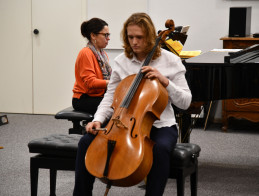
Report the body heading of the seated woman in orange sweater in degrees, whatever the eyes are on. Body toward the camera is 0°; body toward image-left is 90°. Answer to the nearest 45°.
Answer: approximately 270°

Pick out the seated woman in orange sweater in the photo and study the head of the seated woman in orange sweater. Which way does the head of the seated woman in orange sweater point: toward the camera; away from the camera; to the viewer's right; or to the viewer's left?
to the viewer's right

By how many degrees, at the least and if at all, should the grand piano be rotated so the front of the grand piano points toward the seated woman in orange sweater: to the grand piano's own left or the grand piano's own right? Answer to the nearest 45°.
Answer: approximately 45° to the grand piano's own right

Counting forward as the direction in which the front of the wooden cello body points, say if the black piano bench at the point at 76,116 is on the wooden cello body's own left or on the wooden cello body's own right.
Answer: on the wooden cello body's own right

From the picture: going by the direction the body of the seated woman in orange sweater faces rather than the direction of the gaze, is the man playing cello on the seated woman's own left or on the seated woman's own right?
on the seated woman's own right

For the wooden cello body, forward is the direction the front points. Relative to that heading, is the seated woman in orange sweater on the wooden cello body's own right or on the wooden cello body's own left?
on the wooden cello body's own right

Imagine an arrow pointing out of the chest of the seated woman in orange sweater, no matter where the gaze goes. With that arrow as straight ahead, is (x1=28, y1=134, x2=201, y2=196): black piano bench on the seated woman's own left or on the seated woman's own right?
on the seated woman's own right

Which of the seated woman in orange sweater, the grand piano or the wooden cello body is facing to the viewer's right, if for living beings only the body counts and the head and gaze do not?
the seated woman in orange sweater

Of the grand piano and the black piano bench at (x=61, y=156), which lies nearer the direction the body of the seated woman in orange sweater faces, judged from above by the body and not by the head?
the grand piano

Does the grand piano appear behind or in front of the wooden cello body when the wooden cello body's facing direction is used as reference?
behind

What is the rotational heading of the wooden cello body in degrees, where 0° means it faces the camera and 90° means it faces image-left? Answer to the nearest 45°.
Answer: approximately 45°

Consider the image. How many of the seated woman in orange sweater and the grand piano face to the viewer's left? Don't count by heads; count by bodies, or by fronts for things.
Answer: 1

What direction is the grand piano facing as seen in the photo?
to the viewer's left

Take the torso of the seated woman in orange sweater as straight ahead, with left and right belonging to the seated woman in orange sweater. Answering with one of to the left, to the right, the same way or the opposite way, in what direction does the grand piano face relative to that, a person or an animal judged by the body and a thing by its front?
the opposite way
